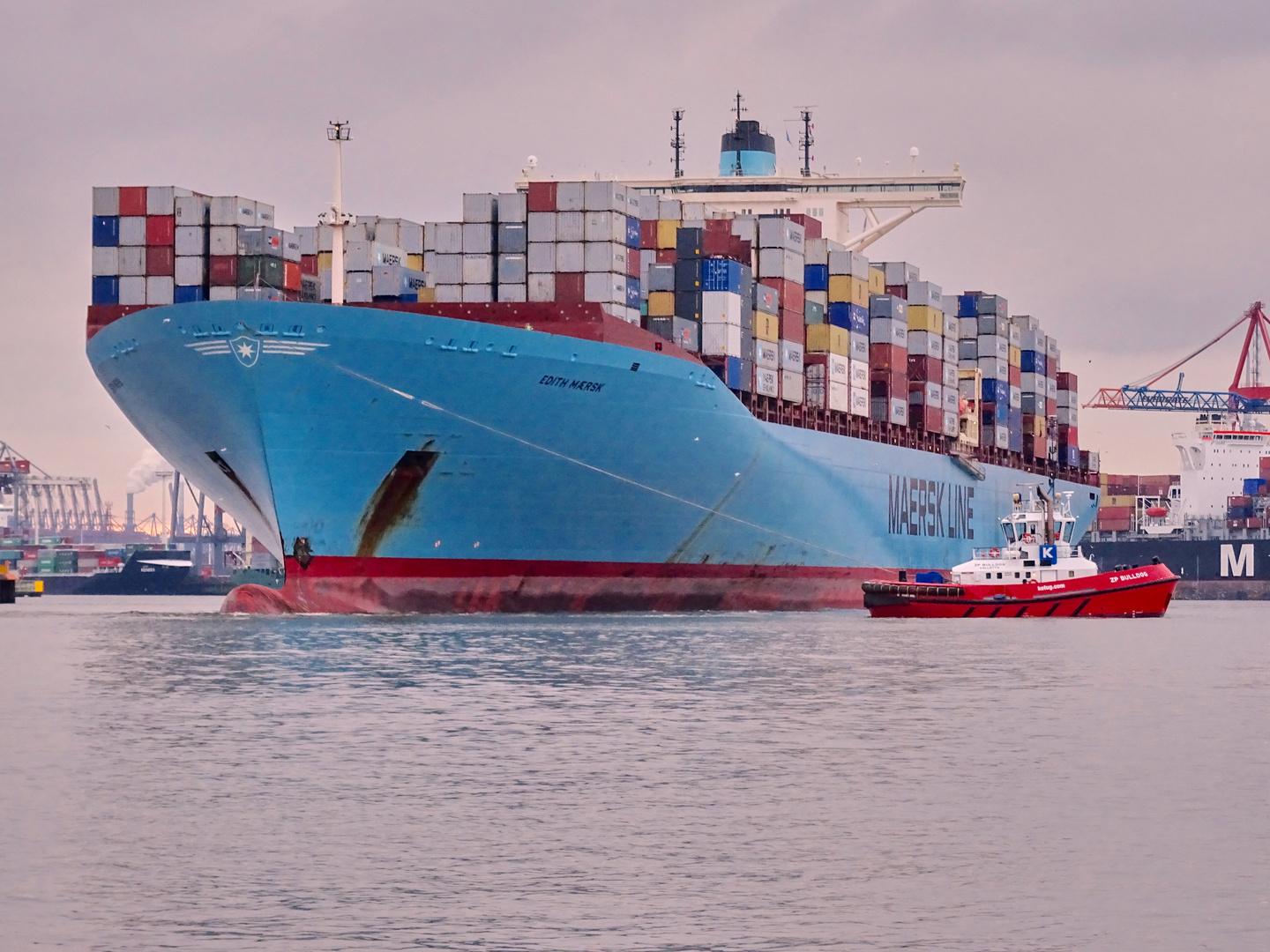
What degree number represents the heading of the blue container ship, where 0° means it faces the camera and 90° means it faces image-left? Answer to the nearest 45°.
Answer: approximately 45°
